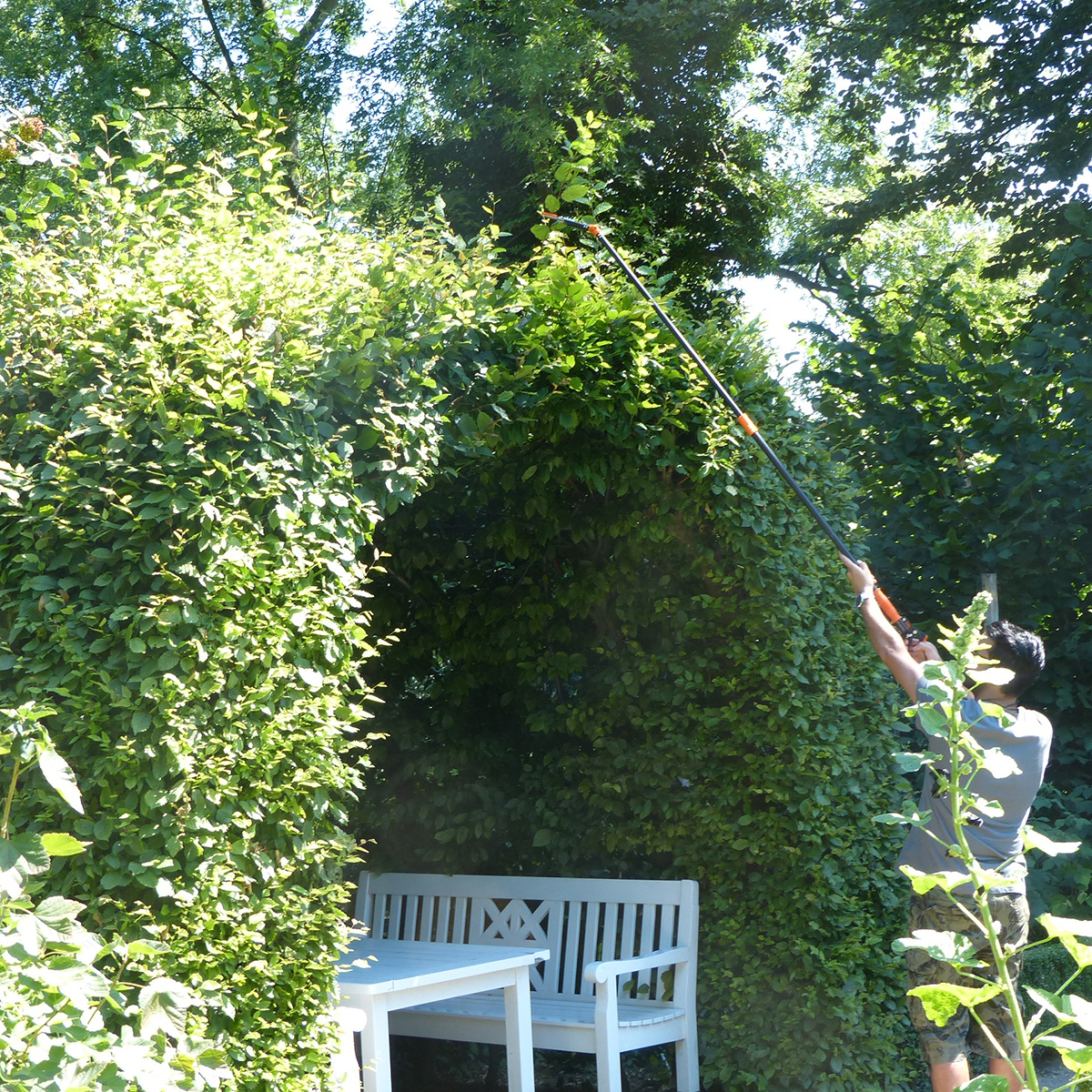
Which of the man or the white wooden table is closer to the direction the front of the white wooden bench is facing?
the white wooden table

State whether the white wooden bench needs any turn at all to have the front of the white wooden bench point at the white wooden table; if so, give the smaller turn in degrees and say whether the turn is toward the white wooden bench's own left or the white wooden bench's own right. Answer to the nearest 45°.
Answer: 0° — it already faces it

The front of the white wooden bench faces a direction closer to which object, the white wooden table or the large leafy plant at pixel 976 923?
the white wooden table

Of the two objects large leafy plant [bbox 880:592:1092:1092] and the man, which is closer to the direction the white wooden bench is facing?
the large leafy plant

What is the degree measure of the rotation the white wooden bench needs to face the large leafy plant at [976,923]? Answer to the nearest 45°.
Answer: approximately 45° to its left

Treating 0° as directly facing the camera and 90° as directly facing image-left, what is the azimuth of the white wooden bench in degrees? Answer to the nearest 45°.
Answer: approximately 45°

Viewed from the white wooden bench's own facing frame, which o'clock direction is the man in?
The man is roughly at 9 o'clock from the white wooden bench.
